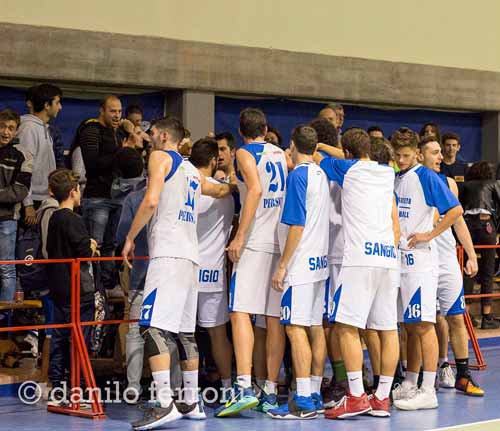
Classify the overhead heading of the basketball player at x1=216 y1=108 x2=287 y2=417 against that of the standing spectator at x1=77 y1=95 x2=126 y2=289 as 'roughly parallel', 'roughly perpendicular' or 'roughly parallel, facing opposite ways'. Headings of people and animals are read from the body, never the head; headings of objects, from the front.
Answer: roughly parallel, facing opposite ways

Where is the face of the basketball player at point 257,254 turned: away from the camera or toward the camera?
away from the camera

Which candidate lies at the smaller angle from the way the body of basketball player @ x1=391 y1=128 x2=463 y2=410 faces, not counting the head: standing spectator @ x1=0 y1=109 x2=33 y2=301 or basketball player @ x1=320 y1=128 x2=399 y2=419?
the basketball player

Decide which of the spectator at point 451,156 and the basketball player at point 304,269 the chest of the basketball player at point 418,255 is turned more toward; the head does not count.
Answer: the basketball player

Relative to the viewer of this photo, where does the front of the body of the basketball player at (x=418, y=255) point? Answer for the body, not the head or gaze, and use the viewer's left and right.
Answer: facing the viewer and to the left of the viewer

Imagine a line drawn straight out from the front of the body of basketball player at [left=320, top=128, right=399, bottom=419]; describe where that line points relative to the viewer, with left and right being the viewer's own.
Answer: facing away from the viewer and to the left of the viewer

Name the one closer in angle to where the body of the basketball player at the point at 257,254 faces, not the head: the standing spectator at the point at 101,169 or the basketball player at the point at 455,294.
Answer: the standing spectator

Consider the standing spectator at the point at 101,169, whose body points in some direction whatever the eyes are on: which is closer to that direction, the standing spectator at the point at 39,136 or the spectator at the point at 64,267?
the spectator

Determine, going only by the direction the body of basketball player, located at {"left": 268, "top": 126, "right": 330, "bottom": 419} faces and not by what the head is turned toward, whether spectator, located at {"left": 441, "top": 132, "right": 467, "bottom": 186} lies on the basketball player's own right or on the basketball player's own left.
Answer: on the basketball player's own right

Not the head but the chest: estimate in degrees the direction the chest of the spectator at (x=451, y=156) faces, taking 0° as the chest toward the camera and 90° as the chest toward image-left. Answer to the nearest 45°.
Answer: approximately 0°

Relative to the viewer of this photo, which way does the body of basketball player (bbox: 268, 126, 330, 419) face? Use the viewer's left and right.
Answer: facing away from the viewer and to the left of the viewer

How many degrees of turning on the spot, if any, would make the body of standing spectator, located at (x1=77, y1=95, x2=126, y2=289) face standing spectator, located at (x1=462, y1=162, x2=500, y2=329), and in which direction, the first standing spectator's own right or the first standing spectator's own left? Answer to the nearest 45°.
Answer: approximately 45° to the first standing spectator's own left

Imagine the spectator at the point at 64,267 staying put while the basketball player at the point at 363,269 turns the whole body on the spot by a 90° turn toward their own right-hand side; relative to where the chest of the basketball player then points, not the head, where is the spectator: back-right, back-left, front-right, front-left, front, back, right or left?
back-left

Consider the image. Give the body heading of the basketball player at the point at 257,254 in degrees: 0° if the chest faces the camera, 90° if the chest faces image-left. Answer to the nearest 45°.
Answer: approximately 135°
